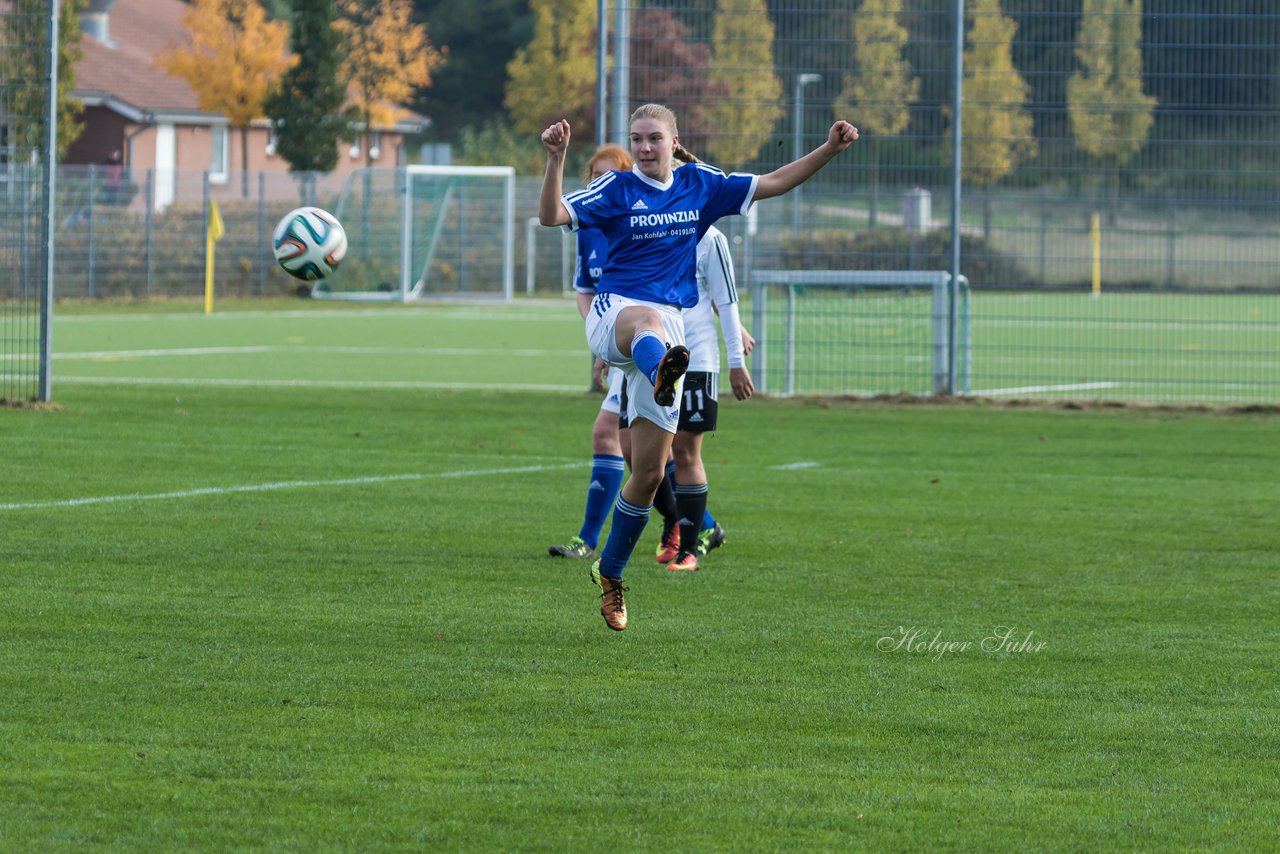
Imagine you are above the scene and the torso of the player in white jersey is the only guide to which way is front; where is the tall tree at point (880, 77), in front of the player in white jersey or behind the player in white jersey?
behind

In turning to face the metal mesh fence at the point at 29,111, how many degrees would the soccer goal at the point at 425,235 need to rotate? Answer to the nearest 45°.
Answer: approximately 45° to its right

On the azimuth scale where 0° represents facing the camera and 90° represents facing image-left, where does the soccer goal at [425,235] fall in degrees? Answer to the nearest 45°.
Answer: approximately 315°

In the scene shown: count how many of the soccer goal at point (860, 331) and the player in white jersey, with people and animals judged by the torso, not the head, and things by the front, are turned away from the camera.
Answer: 1
